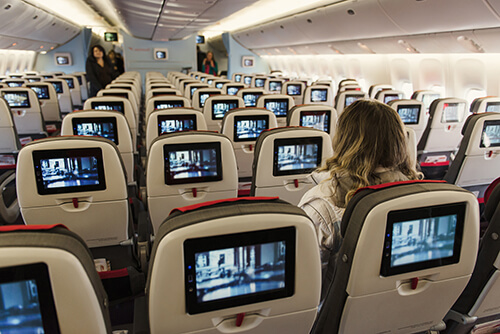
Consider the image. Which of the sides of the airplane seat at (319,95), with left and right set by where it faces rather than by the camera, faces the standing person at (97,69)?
left

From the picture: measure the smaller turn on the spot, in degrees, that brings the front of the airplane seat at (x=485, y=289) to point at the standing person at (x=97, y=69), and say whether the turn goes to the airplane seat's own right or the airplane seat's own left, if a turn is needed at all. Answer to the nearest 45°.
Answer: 0° — it already faces them

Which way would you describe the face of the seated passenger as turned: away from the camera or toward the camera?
away from the camera

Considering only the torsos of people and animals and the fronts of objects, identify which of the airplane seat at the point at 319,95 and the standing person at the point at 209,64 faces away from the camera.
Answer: the airplane seat

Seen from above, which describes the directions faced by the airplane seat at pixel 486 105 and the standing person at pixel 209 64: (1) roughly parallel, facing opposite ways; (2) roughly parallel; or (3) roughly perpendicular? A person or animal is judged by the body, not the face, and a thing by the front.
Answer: roughly parallel, facing opposite ways

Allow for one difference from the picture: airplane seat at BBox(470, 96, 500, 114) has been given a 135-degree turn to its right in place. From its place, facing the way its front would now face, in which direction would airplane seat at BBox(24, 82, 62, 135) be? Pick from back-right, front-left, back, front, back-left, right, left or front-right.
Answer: back

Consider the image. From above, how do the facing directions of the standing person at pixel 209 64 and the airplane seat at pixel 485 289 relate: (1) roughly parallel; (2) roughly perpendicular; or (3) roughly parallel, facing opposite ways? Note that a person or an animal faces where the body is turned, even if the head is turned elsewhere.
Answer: roughly parallel, facing opposite ways

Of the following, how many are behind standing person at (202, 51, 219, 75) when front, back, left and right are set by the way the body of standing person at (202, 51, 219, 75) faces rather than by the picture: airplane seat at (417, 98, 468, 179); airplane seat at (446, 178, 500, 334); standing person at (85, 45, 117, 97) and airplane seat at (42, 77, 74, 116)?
0

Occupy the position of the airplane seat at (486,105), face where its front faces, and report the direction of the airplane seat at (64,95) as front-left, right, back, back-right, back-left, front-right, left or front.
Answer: front-left

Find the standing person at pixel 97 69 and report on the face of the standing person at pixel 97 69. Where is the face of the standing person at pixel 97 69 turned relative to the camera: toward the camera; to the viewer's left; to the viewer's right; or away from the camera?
toward the camera

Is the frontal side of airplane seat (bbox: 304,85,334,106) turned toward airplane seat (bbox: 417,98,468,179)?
no

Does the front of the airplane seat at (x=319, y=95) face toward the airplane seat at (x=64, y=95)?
no

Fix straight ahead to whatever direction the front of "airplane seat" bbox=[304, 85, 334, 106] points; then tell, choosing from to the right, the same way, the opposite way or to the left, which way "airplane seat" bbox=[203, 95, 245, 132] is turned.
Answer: the same way

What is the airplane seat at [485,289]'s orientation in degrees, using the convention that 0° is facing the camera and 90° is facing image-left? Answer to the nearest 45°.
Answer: approximately 135°

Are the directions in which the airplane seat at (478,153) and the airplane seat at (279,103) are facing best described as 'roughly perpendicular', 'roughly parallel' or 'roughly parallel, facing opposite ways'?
roughly parallel

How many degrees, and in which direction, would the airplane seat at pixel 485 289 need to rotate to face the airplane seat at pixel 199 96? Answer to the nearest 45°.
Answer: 0° — it already faces it

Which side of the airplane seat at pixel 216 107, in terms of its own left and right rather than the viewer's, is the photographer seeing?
back

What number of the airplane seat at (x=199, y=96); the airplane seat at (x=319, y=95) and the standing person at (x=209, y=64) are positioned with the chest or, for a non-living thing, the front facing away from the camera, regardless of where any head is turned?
2

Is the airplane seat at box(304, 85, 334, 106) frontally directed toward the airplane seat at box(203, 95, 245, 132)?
no

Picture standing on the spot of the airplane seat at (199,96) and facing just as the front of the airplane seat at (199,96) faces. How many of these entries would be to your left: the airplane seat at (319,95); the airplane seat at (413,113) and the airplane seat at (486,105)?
0

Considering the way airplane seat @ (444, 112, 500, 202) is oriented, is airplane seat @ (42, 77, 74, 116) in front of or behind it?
in front

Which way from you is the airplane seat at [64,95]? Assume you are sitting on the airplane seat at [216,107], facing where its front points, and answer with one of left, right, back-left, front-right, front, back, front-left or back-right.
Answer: front-left

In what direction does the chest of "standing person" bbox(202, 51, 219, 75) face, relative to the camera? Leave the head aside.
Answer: toward the camera
